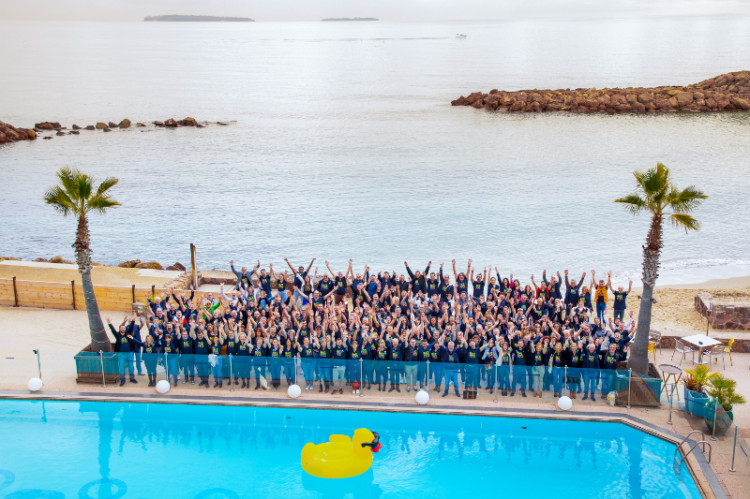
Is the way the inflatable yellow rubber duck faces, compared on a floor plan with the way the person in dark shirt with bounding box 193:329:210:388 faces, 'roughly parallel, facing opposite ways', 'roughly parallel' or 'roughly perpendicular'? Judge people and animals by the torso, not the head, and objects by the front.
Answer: roughly perpendicular

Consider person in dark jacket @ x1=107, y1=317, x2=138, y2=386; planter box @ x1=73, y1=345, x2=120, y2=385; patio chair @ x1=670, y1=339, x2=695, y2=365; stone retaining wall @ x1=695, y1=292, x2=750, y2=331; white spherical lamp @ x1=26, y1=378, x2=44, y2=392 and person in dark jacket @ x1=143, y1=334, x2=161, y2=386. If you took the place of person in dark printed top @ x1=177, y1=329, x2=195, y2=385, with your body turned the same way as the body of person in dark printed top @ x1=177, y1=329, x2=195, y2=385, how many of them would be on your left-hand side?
2

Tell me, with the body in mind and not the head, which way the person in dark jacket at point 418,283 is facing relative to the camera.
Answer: toward the camera

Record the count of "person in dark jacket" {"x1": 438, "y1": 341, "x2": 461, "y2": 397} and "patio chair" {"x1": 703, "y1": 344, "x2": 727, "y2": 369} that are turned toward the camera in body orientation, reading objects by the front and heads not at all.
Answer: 1

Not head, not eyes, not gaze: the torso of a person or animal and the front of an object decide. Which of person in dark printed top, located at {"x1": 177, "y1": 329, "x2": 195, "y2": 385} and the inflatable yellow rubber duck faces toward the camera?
the person in dark printed top

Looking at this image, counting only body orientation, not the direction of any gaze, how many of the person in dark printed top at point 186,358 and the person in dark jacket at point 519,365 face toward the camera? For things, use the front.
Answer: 2

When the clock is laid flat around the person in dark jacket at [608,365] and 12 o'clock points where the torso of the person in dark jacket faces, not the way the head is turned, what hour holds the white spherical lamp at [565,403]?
The white spherical lamp is roughly at 2 o'clock from the person in dark jacket.

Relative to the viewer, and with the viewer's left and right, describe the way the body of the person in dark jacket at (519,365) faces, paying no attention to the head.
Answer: facing the viewer

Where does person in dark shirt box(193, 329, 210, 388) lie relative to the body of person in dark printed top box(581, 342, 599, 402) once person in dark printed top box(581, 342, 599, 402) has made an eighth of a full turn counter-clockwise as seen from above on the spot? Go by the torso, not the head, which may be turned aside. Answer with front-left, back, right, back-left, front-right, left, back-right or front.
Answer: back-right

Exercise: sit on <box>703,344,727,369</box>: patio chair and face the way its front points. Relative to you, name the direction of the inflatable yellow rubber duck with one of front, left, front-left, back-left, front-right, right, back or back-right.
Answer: left

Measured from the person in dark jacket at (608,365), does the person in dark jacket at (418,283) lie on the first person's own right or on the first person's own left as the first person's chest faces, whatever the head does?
on the first person's own right

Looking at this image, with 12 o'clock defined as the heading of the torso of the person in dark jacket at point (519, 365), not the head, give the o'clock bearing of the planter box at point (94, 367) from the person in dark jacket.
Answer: The planter box is roughly at 3 o'clock from the person in dark jacket.

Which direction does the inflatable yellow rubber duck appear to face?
to the viewer's right

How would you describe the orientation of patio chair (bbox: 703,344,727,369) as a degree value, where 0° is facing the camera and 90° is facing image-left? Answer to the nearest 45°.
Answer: approximately 135°

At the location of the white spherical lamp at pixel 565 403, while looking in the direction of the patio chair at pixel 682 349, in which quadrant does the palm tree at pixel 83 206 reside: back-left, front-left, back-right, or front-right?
back-left

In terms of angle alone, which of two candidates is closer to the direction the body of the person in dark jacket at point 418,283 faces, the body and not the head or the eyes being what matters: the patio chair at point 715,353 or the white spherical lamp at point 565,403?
the white spherical lamp

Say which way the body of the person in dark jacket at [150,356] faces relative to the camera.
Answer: toward the camera

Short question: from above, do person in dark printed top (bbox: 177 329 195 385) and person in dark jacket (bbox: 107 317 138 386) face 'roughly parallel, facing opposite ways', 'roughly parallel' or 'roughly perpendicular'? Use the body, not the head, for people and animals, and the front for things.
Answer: roughly parallel

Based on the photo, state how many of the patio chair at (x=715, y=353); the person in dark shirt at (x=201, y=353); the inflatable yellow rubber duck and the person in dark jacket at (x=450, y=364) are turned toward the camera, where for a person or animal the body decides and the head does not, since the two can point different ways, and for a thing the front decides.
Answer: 2

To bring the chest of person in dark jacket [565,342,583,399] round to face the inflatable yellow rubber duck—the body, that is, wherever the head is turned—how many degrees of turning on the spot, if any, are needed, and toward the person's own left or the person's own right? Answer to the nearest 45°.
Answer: approximately 45° to the person's own right
